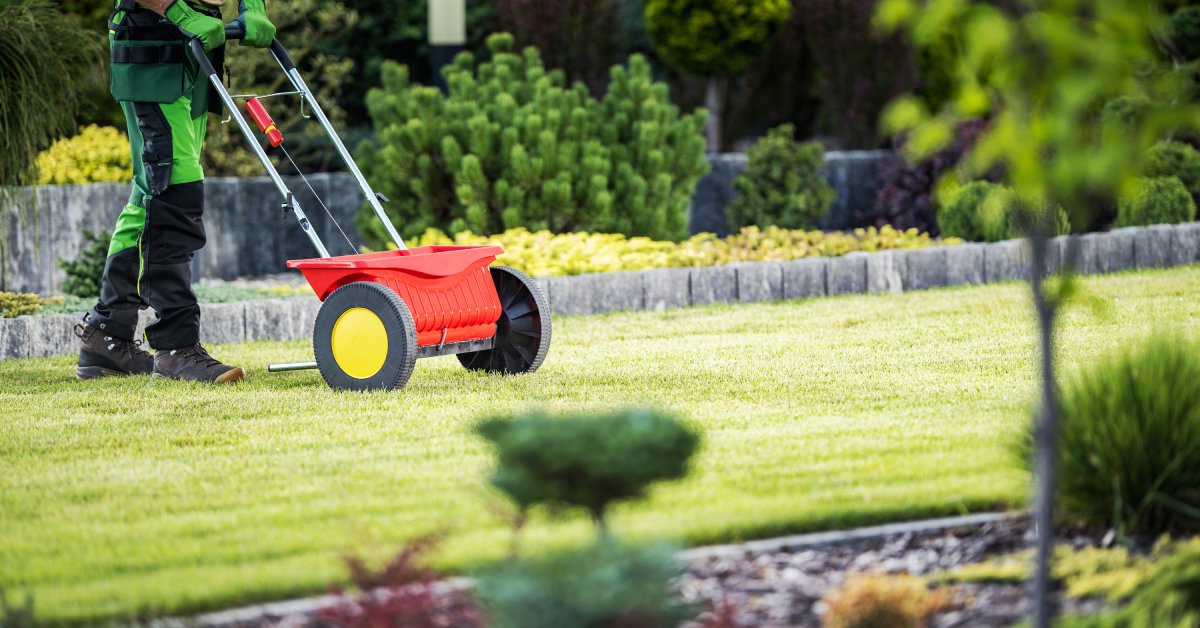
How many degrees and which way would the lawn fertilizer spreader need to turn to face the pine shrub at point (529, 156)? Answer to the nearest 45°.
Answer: approximately 135° to its left

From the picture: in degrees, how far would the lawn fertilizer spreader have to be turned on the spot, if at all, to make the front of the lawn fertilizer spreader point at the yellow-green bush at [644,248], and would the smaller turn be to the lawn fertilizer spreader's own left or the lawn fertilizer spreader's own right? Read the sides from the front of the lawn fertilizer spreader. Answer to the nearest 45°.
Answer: approximately 90° to the lawn fertilizer spreader's own left

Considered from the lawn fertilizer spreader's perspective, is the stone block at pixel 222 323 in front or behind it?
behind

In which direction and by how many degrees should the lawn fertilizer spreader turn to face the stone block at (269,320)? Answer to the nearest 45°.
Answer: approximately 135° to its left

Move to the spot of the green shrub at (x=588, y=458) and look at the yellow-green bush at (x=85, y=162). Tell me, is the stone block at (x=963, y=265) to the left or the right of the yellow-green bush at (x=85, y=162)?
right

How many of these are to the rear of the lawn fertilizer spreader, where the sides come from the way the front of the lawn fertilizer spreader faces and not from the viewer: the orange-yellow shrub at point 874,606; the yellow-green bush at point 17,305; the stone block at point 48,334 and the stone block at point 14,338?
3

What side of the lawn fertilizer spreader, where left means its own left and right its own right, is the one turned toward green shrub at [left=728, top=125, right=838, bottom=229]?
left

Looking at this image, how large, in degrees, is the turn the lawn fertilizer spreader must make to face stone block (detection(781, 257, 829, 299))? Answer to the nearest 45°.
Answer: approximately 90° to its left

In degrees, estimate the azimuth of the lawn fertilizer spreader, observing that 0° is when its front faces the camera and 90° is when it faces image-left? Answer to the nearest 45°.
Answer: approximately 315°

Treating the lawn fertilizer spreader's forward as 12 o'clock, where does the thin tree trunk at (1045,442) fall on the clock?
The thin tree trunk is roughly at 1 o'clock from the lawn fertilizer spreader.

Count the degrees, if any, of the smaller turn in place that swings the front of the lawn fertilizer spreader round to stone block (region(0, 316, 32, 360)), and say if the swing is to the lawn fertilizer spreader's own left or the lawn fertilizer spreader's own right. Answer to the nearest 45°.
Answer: approximately 180°
